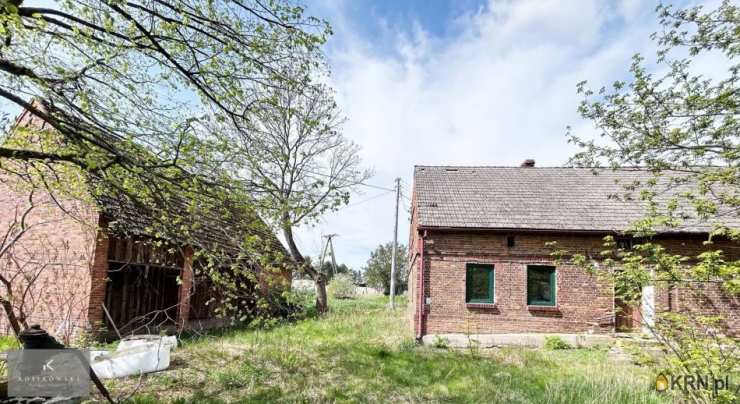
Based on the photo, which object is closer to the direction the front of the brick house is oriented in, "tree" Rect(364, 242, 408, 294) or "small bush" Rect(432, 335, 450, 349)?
the small bush

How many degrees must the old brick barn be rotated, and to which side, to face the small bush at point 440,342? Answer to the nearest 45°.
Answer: approximately 45° to its left

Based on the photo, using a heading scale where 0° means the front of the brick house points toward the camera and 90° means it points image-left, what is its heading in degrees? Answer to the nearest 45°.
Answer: approximately 0°

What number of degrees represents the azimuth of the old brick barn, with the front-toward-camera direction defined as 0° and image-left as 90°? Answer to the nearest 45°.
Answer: approximately 315°

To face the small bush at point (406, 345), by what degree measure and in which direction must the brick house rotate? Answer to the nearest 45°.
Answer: approximately 45° to its right

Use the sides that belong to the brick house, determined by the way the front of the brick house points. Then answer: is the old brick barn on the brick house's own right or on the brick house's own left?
on the brick house's own right

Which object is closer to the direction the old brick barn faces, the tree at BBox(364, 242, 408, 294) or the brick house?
the brick house

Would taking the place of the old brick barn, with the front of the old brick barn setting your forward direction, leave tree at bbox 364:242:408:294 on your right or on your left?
on your left

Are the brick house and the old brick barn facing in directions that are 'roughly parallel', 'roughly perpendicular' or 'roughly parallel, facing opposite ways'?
roughly perpendicular

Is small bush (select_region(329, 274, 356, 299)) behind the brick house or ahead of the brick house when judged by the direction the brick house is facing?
behind

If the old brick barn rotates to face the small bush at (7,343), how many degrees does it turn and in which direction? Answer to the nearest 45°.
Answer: approximately 90° to its right

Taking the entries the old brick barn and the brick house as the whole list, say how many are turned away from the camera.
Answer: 0
